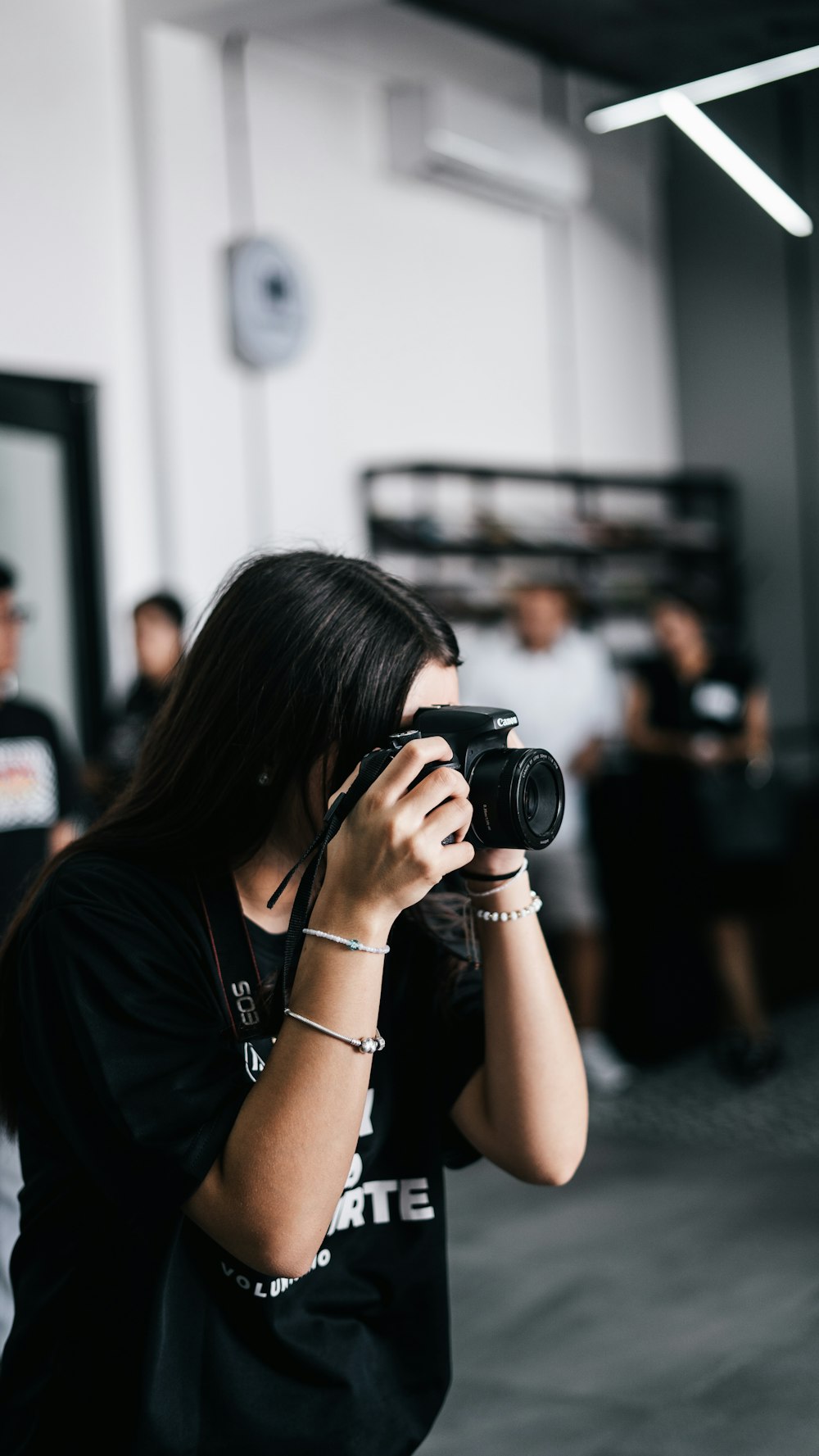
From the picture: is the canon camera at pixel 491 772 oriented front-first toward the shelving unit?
no

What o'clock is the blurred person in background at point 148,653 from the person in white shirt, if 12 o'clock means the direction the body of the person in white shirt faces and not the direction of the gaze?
The blurred person in background is roughly at 2 o'clock from the person in white shirt.

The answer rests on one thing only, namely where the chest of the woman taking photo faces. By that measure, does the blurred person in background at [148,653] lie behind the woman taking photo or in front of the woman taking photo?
behind

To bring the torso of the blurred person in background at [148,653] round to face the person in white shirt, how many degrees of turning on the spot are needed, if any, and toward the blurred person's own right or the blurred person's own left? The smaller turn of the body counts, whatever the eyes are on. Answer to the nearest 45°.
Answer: approximately 135° to the blurred person's own left

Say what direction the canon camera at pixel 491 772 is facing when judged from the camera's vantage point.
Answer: facing the viewer and to the right of the viewer

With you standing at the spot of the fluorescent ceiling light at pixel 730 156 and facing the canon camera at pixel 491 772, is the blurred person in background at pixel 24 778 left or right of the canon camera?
right

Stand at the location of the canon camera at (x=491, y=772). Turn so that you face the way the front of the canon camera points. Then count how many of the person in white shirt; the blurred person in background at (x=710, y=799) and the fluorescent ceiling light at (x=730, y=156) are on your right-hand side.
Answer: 0

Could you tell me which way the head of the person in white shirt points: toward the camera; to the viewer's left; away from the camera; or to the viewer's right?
toward the camera

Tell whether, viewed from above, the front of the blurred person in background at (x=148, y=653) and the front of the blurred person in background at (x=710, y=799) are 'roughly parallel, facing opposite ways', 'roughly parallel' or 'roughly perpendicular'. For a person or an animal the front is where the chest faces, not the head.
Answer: roughly parallel

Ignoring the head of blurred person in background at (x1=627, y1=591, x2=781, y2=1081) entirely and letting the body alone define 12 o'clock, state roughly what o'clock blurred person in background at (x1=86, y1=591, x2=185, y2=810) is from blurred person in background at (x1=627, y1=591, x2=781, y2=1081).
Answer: blurred person in background at (x1=86, y1=591, x2=185, y2=810) is roughly at 2 o'clock from blurred person in background at (x1=627, y1=591, x2=781, y2=1081).

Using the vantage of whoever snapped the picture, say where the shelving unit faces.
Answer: facing the viewer

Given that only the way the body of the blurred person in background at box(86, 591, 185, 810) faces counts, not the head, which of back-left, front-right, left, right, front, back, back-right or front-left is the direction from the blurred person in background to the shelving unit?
back

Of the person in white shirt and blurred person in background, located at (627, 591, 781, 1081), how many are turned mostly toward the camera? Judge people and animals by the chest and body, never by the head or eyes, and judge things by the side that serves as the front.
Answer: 2

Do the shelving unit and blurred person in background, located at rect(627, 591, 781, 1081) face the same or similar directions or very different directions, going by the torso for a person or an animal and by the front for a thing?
same or similar directions

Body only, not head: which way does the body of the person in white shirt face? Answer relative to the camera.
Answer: toward the camera

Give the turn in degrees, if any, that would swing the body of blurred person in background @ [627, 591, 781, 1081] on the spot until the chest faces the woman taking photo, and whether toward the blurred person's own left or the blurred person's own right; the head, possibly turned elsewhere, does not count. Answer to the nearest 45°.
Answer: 0° — they already face them

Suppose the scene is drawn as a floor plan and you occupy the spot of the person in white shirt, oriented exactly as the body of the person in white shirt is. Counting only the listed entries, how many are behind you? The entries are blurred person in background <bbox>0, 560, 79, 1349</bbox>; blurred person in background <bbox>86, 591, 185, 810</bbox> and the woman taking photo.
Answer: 0
